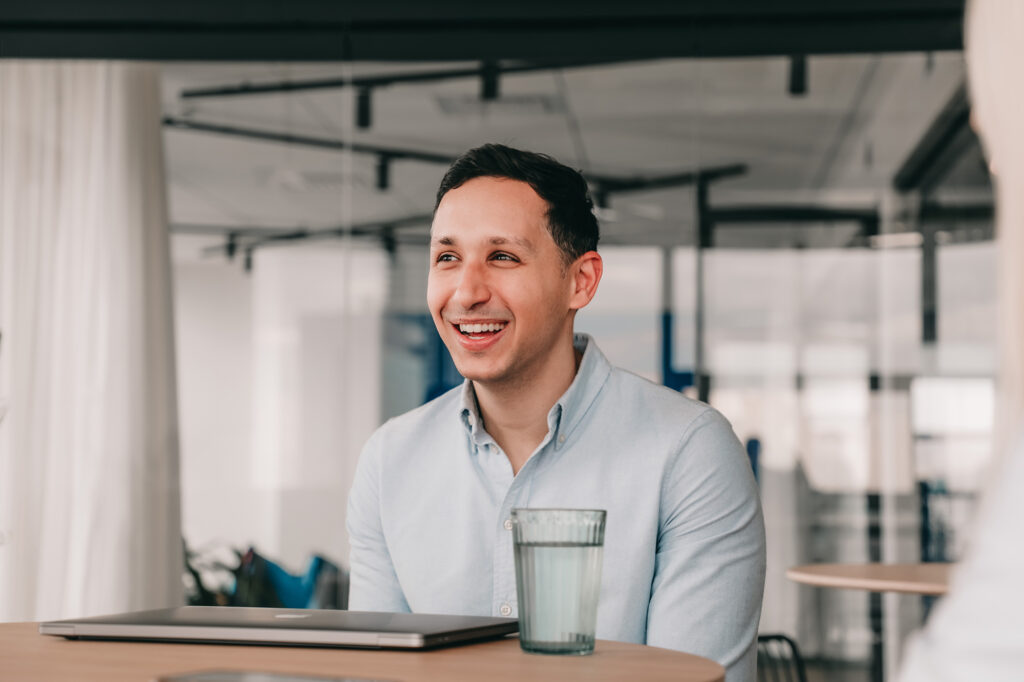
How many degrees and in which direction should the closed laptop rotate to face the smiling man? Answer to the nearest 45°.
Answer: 0° — it already faces them

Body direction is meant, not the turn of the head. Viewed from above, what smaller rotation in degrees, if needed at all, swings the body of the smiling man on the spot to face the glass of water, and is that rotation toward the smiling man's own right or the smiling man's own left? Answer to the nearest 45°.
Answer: approximately 45° to the smiling man's own left

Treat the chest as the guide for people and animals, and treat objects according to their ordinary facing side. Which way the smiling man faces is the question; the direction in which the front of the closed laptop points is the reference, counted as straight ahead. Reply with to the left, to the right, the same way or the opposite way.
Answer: the opposite way

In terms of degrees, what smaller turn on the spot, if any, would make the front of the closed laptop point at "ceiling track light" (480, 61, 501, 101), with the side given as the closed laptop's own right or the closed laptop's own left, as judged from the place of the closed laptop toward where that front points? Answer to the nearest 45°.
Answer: approximately 45° to the closed laptop's own left

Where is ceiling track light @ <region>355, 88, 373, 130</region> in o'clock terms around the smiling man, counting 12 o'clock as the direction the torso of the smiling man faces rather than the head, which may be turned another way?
The ceiling track light is roughly at 4 o'clock from the smiling man.

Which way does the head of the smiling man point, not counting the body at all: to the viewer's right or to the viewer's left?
to the viewer's left

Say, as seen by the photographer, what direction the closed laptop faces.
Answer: facing away from the viewer and to the right of the viewer

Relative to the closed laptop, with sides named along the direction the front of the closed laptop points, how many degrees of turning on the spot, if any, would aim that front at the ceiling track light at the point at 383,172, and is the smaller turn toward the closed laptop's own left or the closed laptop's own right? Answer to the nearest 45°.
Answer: approximately 45° to the closed laptop's own left

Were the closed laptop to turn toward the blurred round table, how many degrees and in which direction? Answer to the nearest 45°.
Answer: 0° — it already faces it
